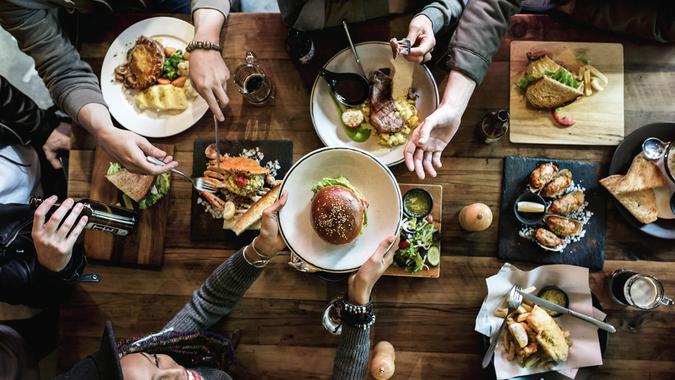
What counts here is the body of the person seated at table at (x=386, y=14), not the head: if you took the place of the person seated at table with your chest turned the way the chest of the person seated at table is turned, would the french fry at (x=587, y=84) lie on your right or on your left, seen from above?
on your left

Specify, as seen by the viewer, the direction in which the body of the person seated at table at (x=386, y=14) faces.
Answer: toward the camera

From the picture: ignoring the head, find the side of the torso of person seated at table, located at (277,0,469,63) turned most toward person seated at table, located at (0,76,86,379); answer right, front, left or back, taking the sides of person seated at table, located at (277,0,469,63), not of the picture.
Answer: right

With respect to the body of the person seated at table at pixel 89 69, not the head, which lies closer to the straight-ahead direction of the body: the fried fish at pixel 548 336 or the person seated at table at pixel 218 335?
the person seated at table

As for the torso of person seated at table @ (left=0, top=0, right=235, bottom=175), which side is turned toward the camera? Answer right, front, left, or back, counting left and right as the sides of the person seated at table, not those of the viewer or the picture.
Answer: front

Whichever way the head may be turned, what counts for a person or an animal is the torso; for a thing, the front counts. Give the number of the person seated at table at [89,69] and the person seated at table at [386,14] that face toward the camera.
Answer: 2

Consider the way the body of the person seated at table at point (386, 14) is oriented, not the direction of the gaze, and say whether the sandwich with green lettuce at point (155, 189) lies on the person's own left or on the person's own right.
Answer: on the person's own right

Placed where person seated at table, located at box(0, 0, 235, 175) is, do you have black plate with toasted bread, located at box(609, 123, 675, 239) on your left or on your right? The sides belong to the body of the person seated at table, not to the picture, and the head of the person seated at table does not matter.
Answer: on your left

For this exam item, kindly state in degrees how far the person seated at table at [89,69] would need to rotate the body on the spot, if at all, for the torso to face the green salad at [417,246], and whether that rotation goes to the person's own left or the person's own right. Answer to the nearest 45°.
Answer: approximately 45° to the person's own left
